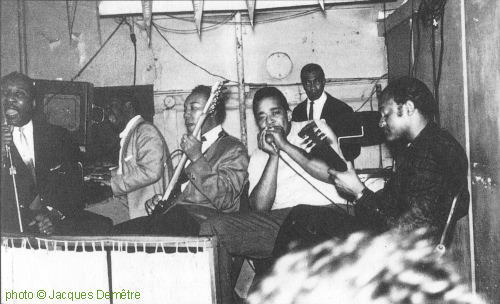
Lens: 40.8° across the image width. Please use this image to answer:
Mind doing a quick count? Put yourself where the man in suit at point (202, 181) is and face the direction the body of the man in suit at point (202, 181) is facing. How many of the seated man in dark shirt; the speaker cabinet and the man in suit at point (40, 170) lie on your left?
1

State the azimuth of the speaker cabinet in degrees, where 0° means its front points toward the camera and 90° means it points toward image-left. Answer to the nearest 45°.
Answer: approximately 0°

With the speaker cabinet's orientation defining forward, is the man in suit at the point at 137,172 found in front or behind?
in front

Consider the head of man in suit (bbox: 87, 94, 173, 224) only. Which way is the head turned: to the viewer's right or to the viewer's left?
to the viewer's left

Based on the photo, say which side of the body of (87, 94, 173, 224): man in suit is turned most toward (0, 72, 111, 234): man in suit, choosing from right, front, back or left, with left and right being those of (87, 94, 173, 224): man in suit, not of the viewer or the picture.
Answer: front

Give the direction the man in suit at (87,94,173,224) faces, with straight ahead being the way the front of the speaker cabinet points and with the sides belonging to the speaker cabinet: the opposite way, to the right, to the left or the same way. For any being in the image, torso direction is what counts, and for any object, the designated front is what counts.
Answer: to the right

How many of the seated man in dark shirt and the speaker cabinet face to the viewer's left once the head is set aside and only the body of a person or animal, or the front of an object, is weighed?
1

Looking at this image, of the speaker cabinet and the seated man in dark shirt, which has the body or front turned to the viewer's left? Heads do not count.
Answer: the seated man in dark shirt

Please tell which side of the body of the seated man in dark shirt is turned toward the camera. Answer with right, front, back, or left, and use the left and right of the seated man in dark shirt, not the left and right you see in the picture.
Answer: left

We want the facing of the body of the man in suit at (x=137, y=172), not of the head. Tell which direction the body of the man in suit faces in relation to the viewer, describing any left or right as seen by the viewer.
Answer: facing to the left of the viewer

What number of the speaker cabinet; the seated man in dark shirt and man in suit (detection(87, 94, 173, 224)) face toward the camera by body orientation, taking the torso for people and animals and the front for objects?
1

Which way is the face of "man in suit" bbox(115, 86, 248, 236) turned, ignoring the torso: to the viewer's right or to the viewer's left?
to the viewer's left

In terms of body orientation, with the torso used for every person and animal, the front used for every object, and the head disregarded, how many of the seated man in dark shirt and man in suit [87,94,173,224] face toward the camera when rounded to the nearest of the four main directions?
0
